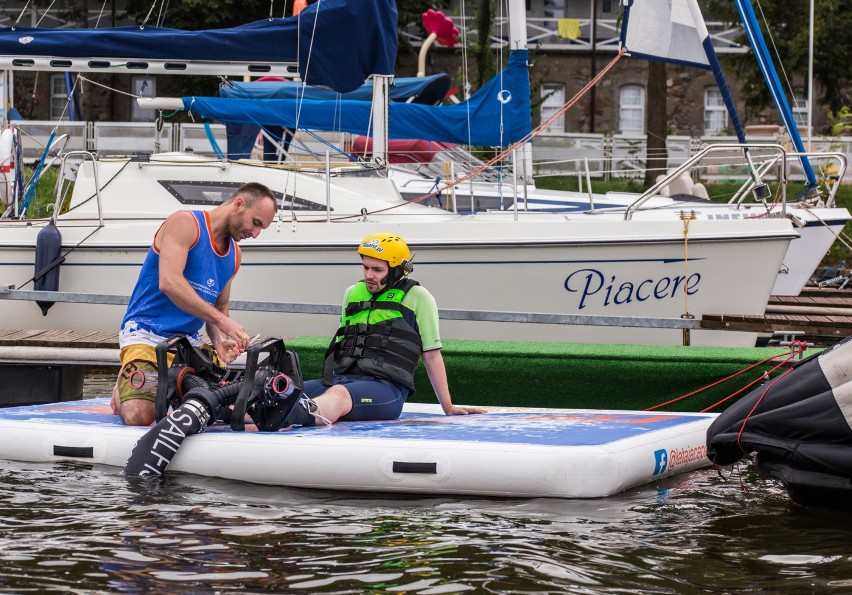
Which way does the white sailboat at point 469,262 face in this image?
to the viewer's right

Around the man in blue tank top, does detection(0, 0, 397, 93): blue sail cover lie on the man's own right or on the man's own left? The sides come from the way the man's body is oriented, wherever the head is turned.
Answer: on the man's own left

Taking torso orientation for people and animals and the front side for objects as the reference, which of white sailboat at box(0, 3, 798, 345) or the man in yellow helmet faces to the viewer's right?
the white sailboat

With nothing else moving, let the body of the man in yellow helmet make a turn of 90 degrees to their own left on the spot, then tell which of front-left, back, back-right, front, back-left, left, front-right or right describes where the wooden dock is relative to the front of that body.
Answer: left

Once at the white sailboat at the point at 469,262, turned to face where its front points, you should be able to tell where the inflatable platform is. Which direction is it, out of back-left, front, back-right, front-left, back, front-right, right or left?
right

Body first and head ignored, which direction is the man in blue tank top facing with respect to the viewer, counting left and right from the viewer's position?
facing the viewer and to the right of the viewer

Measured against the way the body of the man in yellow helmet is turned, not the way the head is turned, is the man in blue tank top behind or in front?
in front

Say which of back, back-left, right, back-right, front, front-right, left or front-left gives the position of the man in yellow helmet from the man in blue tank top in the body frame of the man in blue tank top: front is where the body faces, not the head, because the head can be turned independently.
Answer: front-left

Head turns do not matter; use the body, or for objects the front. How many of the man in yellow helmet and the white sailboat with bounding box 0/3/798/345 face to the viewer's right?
1

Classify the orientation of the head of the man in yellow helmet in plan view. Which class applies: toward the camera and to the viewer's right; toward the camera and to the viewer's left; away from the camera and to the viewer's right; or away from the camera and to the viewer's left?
toward the camera and to the viewer's left

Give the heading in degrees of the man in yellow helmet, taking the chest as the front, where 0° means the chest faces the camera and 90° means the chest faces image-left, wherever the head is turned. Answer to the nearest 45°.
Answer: approximately 45°

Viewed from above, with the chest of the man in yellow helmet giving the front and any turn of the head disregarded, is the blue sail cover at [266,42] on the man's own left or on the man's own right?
on the man's own right
